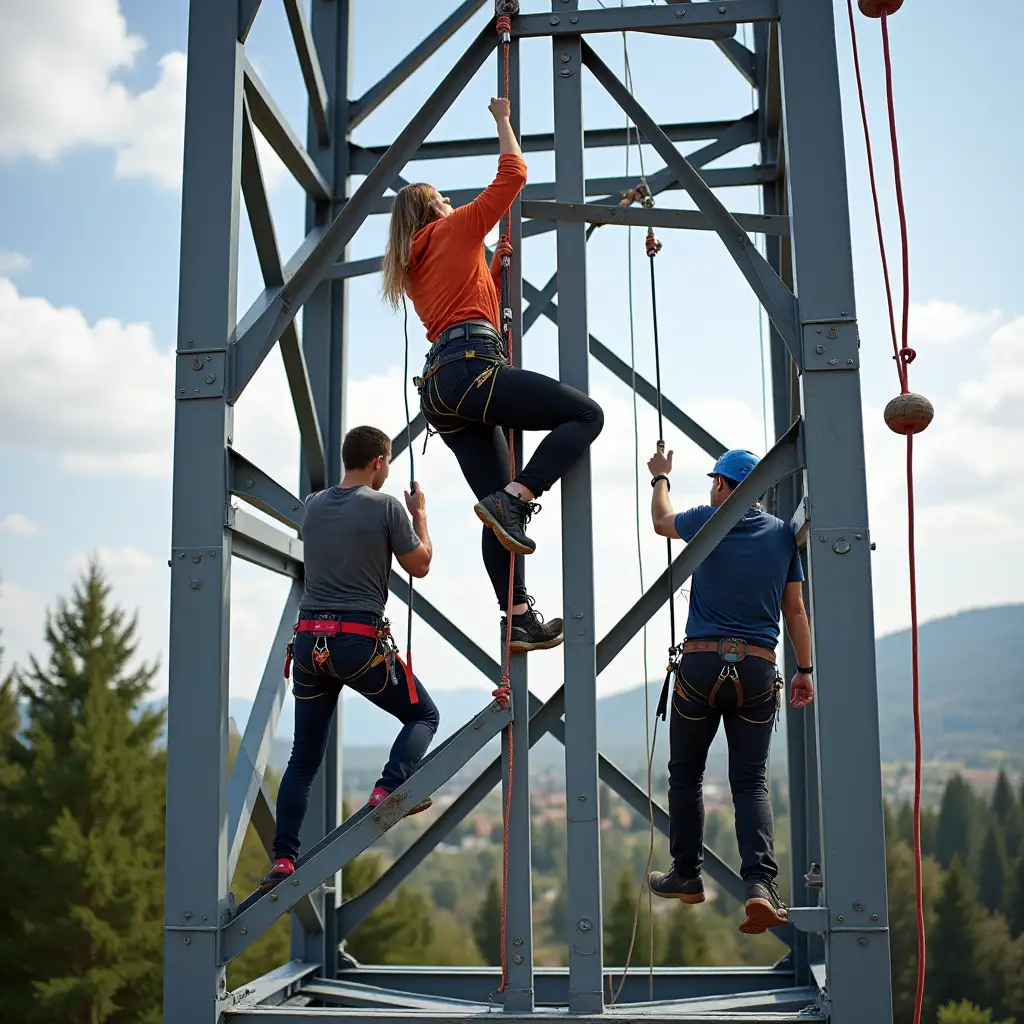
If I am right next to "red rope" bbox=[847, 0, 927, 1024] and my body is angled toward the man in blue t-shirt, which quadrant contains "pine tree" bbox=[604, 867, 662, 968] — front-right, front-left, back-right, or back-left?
front-right

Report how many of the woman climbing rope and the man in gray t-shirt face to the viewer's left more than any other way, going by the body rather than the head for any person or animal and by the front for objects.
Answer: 0

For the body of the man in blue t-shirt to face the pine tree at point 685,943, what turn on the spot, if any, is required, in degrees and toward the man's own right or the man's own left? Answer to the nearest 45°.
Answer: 0° — they already face it

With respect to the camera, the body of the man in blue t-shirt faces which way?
away from the camera

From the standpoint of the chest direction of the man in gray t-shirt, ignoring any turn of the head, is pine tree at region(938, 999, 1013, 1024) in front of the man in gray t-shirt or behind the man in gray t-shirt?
in front

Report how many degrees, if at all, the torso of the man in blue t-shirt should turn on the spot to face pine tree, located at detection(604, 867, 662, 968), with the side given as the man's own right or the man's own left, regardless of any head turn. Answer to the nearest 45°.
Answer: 0° — they already face it

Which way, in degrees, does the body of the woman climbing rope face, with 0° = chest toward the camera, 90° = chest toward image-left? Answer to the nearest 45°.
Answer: approximately 225°

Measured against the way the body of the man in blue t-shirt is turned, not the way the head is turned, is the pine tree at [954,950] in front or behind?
in front

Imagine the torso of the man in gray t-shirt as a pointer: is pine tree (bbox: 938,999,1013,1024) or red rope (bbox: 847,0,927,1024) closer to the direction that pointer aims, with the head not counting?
the pine tree

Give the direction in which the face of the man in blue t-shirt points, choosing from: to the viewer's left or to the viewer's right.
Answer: to the viewer's left

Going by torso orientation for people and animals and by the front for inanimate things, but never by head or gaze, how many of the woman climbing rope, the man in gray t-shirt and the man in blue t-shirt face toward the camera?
0
